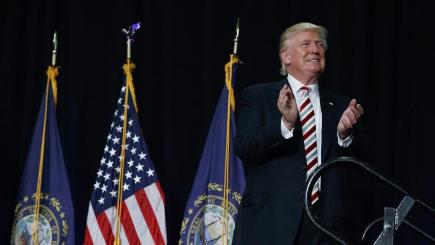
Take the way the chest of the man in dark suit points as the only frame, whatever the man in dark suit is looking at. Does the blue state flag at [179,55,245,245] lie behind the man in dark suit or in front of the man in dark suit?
behind

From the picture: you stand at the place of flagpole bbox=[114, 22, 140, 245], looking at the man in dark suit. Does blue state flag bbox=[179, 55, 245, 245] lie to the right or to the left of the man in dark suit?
left

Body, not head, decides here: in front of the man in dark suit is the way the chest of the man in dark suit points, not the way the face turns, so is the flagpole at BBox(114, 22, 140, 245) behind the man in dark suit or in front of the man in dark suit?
behind

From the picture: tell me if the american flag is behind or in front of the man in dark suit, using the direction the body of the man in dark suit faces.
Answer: behind

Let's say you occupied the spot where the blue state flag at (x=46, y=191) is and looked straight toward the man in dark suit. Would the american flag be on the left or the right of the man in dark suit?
left

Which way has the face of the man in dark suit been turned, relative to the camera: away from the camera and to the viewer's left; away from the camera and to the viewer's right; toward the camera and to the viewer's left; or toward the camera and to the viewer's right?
toward the camera and to the viewer's right

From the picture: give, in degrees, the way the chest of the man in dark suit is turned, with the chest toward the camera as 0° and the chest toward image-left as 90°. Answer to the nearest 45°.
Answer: approximately 315°

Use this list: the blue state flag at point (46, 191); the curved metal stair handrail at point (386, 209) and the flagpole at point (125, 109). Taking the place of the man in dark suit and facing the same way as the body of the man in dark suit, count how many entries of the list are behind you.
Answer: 2
